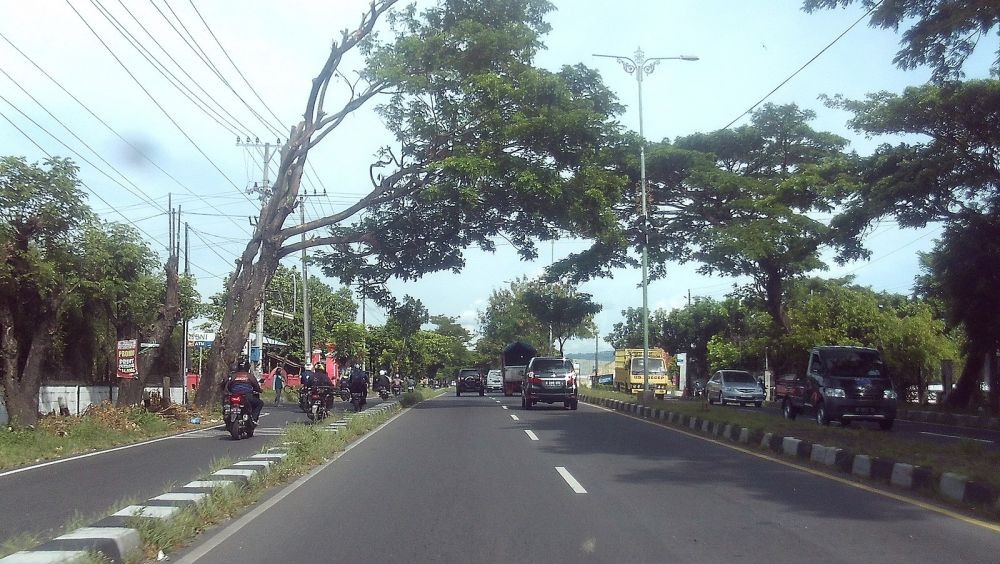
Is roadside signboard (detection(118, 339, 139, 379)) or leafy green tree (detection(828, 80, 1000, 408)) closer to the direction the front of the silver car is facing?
the leafy green tree

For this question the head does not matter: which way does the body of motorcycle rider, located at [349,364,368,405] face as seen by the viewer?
away from the camera

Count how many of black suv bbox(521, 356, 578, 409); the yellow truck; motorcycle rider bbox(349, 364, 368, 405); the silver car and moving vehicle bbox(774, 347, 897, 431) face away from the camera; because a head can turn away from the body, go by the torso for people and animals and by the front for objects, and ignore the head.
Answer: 2

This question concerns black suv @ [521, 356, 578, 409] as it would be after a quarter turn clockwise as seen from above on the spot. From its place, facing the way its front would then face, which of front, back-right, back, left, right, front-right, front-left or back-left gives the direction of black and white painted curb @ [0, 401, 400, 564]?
right

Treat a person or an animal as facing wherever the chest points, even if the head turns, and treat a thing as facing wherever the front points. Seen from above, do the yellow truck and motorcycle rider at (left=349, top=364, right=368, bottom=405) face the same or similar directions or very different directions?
very different directions

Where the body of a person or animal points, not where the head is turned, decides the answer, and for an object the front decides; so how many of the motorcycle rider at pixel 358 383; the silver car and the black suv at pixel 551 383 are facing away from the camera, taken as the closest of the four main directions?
2

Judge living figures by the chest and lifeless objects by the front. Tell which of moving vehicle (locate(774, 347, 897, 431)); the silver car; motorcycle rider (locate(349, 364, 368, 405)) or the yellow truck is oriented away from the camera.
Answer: the motorcycle rider

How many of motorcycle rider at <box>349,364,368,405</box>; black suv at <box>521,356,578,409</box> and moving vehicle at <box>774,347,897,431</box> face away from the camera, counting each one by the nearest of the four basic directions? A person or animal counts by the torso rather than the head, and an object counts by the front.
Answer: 2

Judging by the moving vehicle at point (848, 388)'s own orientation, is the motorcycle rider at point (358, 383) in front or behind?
behind

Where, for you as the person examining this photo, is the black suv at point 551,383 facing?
facing away from the viewer

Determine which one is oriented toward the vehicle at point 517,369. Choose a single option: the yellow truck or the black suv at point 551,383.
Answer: the black suv

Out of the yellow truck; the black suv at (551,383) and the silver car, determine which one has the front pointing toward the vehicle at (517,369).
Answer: the black suv
